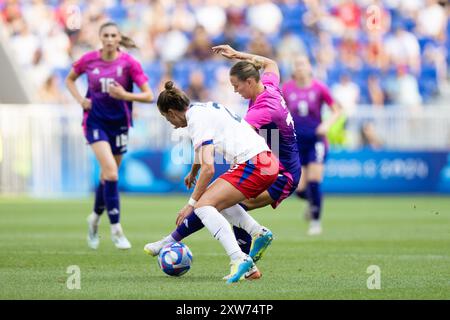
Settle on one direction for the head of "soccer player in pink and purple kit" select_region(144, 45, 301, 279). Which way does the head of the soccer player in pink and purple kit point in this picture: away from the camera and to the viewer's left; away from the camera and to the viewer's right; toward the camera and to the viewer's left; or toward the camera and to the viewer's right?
toward the camera and to the viewer's left

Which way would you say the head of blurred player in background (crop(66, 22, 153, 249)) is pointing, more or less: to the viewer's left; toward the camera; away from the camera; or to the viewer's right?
toward the camera

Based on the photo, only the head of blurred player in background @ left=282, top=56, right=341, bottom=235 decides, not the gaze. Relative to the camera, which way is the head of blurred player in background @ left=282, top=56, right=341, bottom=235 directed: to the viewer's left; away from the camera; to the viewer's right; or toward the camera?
toward the camera

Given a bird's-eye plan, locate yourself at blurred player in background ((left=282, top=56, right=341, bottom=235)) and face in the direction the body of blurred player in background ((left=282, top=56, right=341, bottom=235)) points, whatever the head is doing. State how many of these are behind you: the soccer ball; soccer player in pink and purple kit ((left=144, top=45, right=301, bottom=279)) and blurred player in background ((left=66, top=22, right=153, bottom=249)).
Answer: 0

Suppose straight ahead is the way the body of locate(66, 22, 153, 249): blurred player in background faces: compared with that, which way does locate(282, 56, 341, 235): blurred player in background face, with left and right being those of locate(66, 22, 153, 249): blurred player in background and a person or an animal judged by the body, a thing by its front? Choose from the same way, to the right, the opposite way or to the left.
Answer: the same way

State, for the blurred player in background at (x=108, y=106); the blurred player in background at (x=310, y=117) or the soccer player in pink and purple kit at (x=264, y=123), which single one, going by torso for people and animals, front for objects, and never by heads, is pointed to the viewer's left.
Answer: the soccer player in pink and purple kit

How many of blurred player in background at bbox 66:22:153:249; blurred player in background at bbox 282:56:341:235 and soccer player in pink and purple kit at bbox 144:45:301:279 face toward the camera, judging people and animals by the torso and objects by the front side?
2

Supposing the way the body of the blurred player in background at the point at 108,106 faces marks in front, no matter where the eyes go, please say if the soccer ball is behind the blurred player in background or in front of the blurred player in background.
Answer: in front

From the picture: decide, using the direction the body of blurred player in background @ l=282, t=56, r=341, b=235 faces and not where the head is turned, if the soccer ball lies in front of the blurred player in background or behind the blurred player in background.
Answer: in front

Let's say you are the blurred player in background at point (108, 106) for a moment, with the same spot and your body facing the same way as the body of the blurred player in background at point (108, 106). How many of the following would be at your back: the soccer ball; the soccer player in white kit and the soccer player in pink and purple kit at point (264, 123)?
0

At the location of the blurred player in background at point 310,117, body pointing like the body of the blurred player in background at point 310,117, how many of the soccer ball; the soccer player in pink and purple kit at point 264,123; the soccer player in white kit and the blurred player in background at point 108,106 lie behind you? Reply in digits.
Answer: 0

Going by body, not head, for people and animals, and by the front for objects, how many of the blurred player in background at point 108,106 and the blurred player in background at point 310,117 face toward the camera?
2

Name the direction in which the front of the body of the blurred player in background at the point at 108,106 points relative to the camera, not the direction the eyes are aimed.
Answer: toward the camera

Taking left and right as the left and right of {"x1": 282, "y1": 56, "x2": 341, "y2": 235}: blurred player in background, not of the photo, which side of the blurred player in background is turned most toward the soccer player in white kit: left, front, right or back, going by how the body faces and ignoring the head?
front
